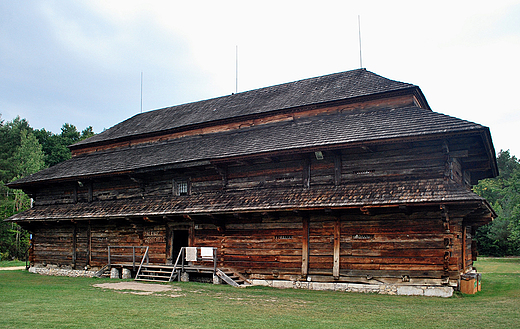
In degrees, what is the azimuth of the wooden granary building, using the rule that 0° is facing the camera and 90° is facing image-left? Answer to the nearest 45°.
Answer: approximately 45°

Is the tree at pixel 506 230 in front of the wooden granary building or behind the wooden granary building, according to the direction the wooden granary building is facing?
behind
